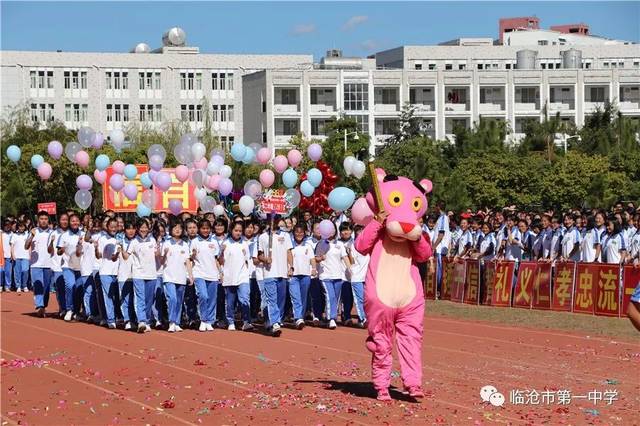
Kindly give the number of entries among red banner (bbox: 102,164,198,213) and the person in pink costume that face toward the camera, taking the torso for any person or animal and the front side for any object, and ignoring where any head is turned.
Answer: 2

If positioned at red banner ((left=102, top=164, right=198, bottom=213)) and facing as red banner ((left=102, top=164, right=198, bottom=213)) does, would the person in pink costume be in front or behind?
in front

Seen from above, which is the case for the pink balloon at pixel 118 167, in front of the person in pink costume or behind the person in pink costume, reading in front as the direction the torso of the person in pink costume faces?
behind

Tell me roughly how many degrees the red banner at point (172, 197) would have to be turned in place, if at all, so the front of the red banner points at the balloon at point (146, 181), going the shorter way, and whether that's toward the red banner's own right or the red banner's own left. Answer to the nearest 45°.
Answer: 0° — it already faces it

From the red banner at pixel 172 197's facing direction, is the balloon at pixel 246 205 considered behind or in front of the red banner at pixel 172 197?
in front

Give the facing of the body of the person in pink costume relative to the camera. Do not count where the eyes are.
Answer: toward the camera

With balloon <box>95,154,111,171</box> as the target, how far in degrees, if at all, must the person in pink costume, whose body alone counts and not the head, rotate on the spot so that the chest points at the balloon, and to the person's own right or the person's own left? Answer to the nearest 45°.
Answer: approximately 135° to the person's own right

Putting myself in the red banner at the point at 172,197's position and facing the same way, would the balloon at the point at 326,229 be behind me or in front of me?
in front

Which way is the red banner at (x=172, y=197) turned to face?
toward the camera
